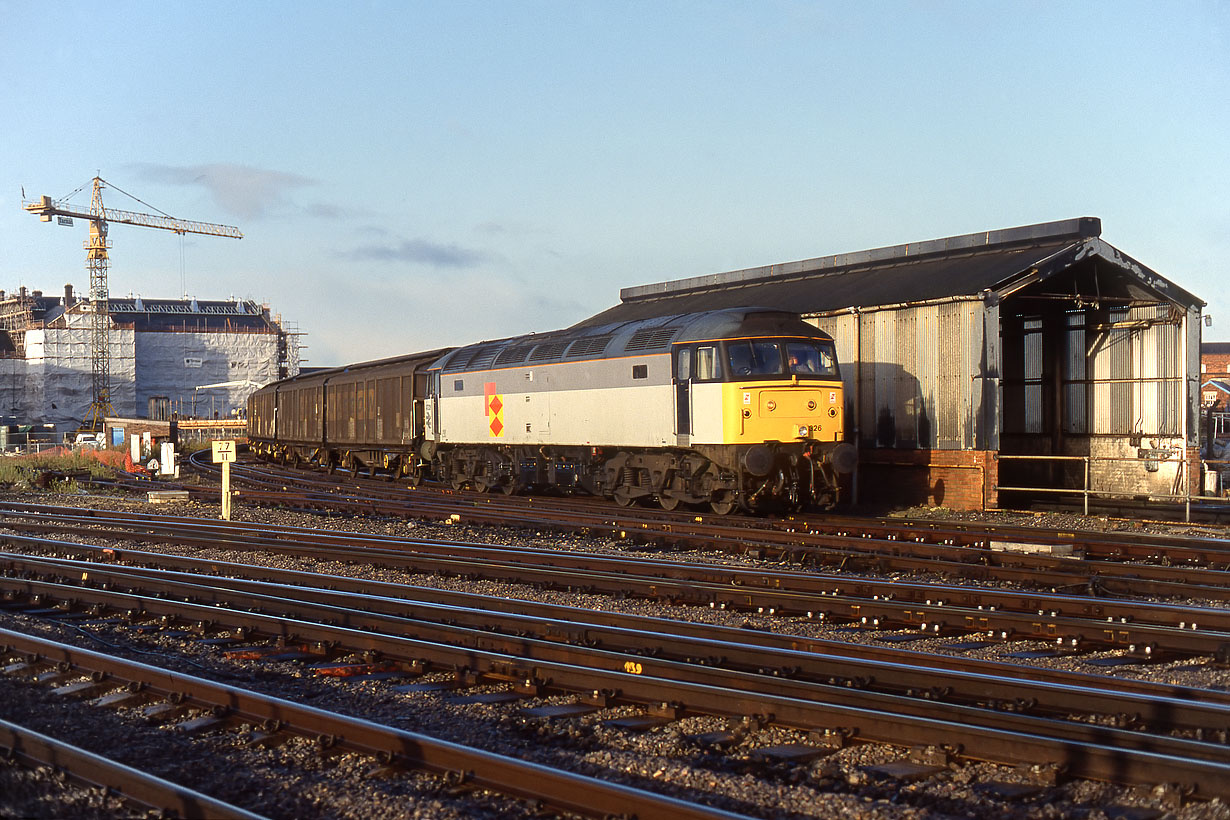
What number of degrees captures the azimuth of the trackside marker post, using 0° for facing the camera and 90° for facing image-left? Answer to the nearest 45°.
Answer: approximately 0°

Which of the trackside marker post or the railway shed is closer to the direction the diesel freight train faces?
the railway shed

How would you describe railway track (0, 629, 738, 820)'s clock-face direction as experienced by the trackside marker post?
The railway track is roughly at 12 o'clock from the trackside marker post.

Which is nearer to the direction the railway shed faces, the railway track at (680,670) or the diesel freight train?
the railway track

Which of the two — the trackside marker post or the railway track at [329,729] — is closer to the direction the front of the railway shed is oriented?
the railway track

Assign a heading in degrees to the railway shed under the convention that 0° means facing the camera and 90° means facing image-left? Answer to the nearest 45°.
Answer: approximately 315°

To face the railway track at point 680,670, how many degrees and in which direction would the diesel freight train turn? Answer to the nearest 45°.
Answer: approximately 45° to its right

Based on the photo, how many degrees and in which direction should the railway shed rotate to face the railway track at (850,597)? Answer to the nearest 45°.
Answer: approximately 45° to its right

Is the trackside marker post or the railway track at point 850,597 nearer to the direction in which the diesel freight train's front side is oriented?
the railway track

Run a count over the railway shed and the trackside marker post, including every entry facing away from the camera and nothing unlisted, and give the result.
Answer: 0

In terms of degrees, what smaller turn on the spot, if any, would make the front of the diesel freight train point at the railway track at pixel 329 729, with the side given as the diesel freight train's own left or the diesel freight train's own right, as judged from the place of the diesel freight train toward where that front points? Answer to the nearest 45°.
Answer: approximately 45° to the diesel freight train's own right

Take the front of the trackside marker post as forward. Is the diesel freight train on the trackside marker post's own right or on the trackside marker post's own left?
on the trackside marker post's own left

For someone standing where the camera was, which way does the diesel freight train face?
facing the viewer and to the right of the viewer

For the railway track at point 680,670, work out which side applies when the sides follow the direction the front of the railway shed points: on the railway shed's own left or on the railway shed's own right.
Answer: on the railway shed's own right
